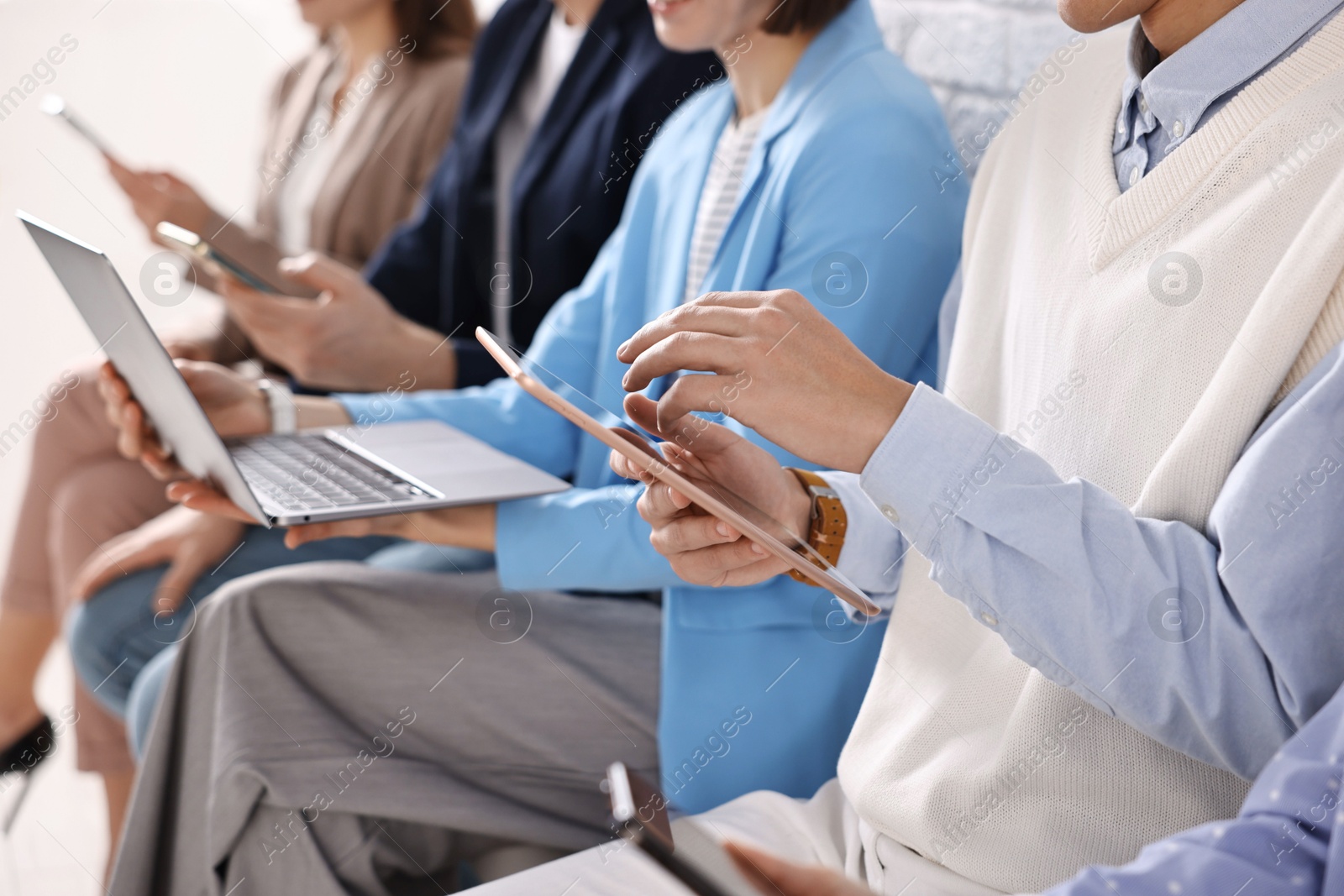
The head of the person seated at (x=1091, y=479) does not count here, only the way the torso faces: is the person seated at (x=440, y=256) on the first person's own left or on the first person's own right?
on the first person's own right

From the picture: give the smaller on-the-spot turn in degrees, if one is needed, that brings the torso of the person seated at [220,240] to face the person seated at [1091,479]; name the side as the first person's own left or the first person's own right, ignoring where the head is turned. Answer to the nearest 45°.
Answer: approximately 45° to the first person's own left

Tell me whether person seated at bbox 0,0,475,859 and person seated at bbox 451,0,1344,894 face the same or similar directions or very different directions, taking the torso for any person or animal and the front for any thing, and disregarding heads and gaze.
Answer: same or similar directions

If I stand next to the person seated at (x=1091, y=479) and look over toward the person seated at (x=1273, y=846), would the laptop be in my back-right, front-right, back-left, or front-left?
back-right

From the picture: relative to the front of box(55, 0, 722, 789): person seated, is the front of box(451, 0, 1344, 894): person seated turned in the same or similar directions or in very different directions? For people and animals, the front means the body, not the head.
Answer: same or similar directions

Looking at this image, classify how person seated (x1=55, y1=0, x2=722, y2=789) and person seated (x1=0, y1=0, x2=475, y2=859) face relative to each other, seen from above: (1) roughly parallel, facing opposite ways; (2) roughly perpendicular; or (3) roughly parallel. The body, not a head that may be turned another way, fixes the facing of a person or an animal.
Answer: roughly parallel

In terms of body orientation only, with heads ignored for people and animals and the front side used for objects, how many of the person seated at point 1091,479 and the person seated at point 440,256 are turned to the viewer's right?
0

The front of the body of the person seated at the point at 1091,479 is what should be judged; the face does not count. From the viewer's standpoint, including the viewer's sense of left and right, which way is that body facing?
facing the viewer and to the left of the viewer
